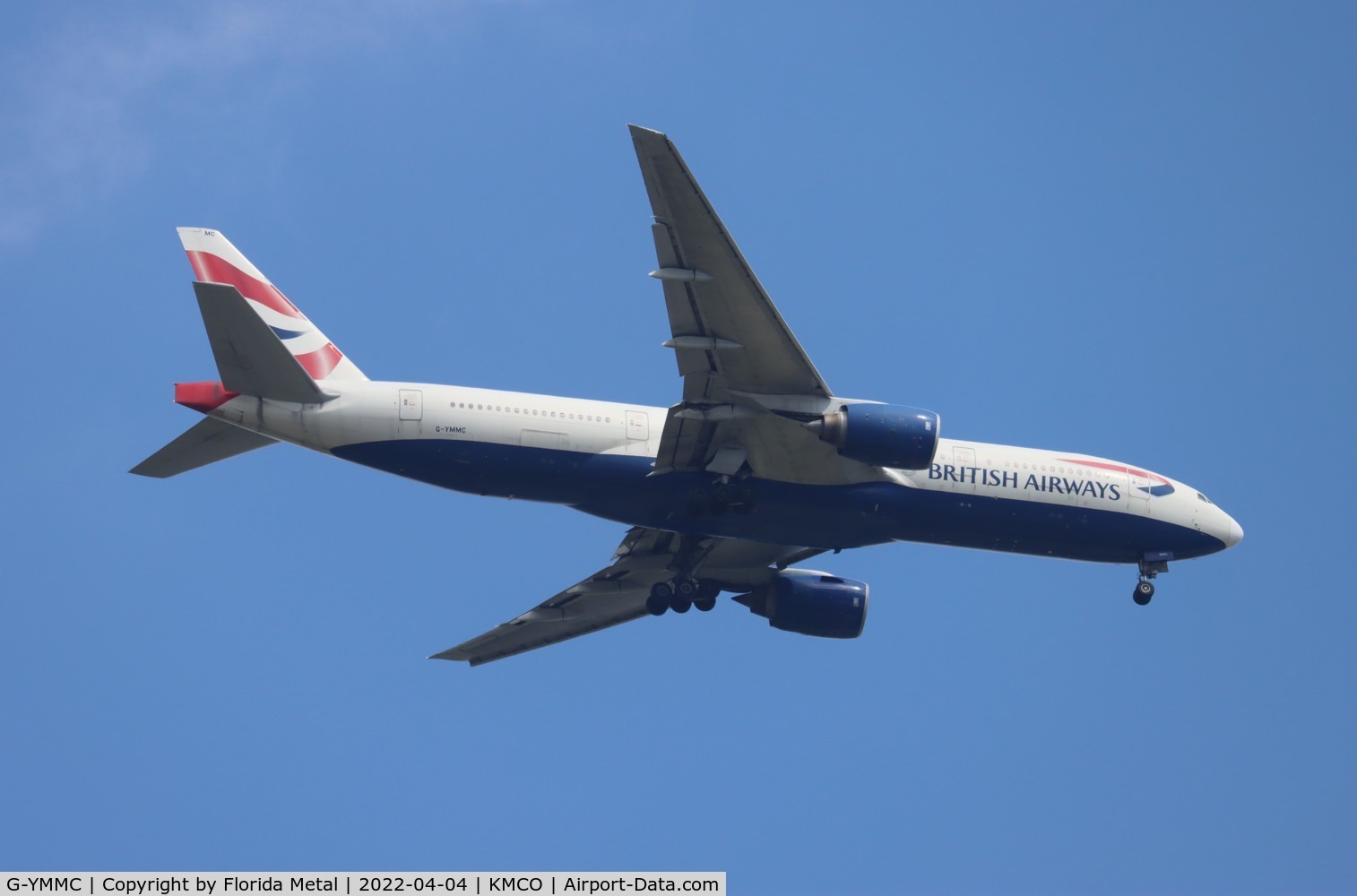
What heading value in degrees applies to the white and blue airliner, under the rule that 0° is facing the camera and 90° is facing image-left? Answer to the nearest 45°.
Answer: approximately 270°
